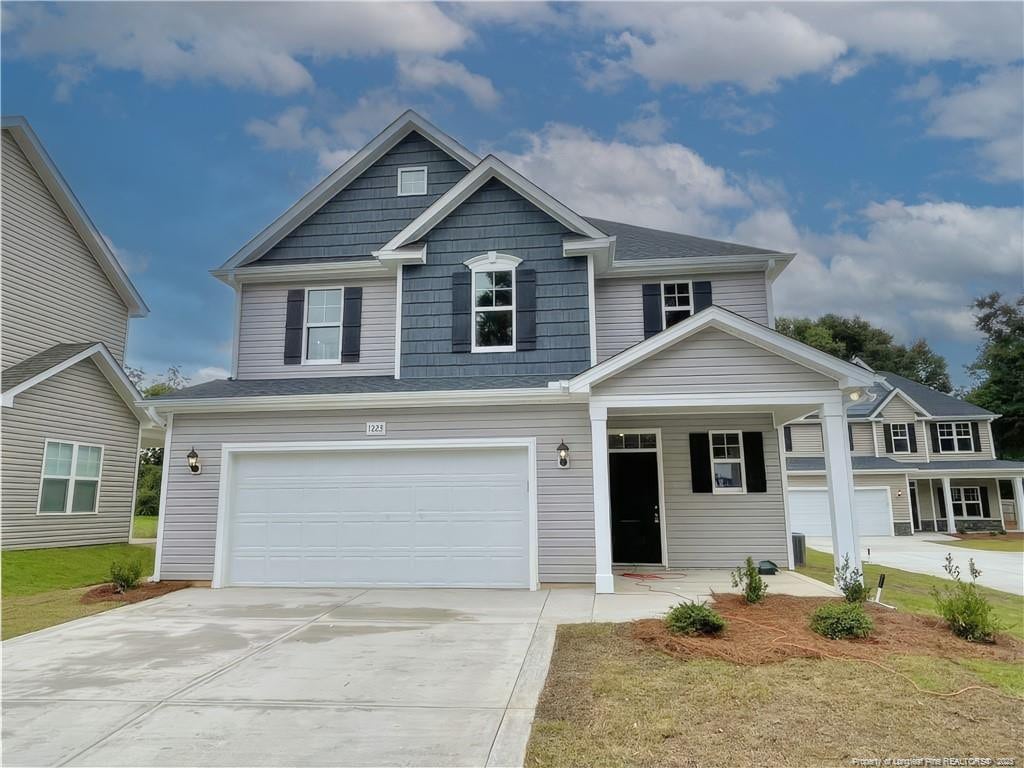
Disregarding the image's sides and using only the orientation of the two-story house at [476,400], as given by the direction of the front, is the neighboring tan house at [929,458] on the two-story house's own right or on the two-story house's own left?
on the two-story house's own left

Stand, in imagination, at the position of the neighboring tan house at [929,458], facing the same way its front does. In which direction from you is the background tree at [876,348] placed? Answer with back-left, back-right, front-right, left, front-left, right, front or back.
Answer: back

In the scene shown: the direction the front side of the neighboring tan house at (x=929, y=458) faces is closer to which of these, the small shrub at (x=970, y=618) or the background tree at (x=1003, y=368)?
the small shrub

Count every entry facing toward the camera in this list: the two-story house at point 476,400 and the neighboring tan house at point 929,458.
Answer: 2

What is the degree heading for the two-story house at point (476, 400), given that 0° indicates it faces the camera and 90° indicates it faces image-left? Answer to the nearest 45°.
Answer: approximately 0°

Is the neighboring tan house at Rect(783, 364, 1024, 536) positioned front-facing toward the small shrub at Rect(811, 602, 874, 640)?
yes

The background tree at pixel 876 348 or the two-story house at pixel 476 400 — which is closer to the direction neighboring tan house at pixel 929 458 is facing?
the two-story house

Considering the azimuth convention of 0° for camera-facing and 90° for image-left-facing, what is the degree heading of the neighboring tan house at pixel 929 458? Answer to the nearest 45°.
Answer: approximately 0°
